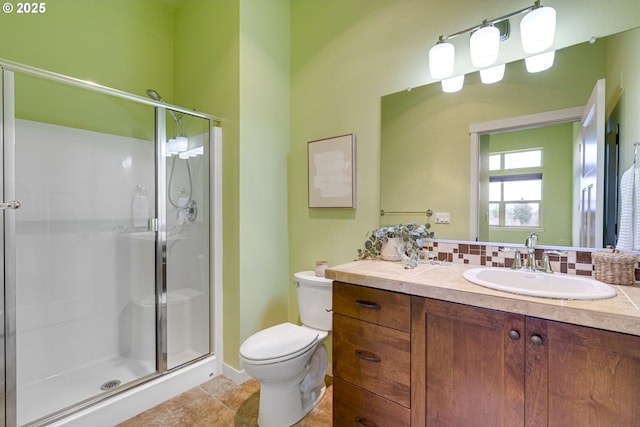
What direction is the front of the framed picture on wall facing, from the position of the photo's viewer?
facing the viewer and to the left of the viewer

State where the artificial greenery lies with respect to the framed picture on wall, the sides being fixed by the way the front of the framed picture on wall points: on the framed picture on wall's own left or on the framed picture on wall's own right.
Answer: on the framed picture on wall's own left

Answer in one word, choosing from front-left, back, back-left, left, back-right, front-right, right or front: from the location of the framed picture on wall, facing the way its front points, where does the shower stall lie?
front-right

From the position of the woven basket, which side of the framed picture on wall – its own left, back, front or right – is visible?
left

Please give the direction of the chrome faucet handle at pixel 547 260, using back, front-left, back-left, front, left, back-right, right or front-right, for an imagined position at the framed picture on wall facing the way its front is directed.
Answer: left

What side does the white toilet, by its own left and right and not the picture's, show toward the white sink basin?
left

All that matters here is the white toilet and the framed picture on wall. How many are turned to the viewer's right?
0
